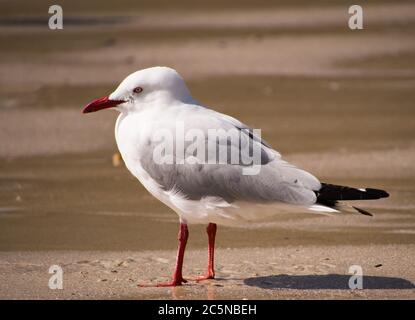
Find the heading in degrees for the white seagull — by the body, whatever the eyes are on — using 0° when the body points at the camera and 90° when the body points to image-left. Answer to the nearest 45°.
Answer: approximately 90°
